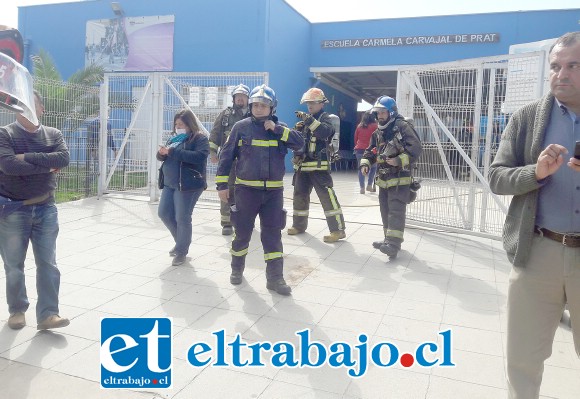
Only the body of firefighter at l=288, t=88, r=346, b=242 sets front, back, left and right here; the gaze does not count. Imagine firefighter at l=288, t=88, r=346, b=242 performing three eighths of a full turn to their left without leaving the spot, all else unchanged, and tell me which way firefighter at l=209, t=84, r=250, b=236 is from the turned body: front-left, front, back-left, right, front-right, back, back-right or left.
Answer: back

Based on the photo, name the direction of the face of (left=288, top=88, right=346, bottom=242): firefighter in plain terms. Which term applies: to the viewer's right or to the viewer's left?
to the viewer's left

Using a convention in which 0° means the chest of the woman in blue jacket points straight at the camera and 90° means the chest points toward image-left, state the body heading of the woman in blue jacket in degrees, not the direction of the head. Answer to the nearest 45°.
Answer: approximately 45°

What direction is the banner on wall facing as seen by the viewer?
toward the camera

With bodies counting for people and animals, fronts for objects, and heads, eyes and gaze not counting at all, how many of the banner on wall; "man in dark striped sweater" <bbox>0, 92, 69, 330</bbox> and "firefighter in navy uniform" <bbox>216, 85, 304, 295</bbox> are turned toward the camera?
3

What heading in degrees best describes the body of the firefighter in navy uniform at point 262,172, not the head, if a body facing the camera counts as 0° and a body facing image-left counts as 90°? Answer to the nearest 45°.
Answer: approximately 0°

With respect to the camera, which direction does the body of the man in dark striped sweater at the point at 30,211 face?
toward the camera

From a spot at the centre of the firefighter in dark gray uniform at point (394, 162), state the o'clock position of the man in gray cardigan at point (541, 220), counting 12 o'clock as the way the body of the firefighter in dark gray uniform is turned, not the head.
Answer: The man in gray cardigan is roughly at 10 o'clock from the firefighter in dark gray uniform.

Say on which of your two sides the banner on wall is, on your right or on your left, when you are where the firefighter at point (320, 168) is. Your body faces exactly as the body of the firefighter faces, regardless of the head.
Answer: on your right

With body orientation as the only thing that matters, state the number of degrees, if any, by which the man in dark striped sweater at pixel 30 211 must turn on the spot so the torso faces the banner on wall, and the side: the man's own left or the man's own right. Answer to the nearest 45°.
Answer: approximately 180°

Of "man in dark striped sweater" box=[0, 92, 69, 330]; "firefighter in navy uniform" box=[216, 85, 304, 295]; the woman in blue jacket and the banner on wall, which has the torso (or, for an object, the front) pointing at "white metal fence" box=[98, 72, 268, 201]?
the banner on wall

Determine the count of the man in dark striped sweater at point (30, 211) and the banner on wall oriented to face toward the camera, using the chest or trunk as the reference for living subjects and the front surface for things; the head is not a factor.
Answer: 2
